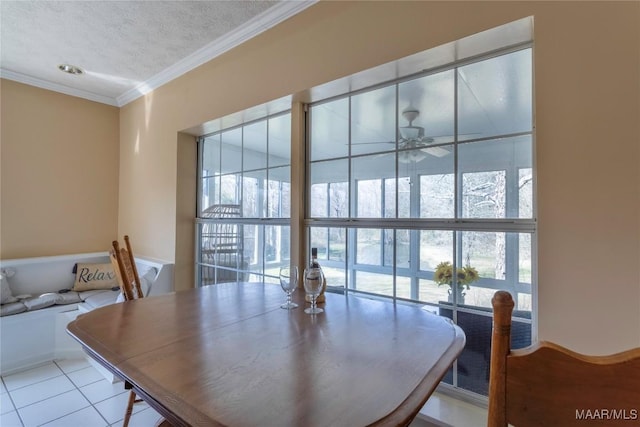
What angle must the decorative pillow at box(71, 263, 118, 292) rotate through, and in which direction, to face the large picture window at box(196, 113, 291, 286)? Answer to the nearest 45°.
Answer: approximately 45° to its left

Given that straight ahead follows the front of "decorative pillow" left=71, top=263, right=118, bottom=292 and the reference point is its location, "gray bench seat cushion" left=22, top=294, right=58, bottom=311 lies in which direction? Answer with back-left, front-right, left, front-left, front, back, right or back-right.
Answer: front-right

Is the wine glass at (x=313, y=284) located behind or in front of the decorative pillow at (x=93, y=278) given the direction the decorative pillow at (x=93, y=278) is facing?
in front

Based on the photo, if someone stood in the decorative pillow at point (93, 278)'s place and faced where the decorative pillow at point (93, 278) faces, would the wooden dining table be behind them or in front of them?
in front

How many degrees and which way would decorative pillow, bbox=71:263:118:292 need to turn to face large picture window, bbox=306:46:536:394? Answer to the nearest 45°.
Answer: approximately 45° to its left

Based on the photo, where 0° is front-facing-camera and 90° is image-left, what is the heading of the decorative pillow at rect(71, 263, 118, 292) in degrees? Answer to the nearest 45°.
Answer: approximately 0°

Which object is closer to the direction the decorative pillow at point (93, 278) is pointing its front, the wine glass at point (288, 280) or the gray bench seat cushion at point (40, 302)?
the wine glass
